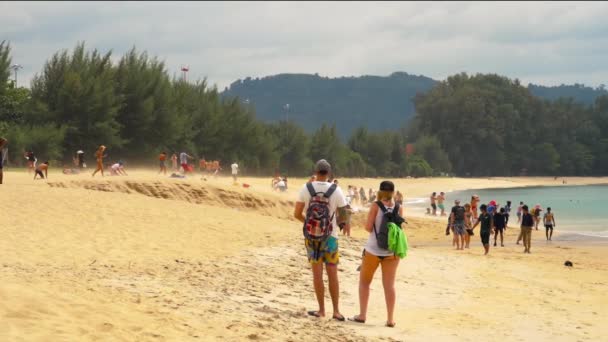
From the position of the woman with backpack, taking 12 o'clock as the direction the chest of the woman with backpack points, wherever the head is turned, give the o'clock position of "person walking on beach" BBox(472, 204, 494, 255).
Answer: The person walking on beach is roughly at 2 o'clock from the woman with backpack.

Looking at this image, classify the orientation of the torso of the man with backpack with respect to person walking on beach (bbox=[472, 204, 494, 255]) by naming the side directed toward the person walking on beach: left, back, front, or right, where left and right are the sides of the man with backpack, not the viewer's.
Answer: front

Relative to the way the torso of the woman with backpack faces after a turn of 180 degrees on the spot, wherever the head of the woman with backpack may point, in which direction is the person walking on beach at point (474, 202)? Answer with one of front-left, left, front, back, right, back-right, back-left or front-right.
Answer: back-left

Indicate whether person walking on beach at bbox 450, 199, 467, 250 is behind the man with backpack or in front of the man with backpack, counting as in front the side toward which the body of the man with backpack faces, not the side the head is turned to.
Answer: in front

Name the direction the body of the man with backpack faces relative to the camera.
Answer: away from the camera

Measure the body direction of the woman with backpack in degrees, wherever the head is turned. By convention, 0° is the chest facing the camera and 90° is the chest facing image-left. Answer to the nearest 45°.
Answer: approximately 135°

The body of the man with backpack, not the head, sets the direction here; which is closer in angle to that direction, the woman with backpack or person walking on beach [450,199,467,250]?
the person walking on beach

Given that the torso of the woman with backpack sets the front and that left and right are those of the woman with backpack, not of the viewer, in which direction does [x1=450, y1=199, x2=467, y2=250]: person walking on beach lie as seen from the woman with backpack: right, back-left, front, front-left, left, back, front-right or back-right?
front-right

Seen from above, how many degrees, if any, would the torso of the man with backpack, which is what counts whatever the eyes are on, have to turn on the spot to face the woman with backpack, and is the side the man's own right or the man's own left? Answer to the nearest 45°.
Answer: approximately 90° to the man's own right
